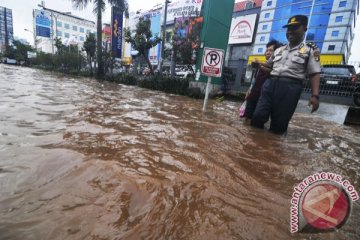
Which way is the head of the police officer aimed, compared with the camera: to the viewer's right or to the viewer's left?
to the viewer's left

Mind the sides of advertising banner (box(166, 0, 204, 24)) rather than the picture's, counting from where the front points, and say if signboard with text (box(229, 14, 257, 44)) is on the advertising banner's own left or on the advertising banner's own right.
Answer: on the advertising banner's own left

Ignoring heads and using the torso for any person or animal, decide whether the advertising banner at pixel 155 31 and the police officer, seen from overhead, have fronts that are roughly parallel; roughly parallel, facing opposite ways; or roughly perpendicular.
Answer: roughly parallel
